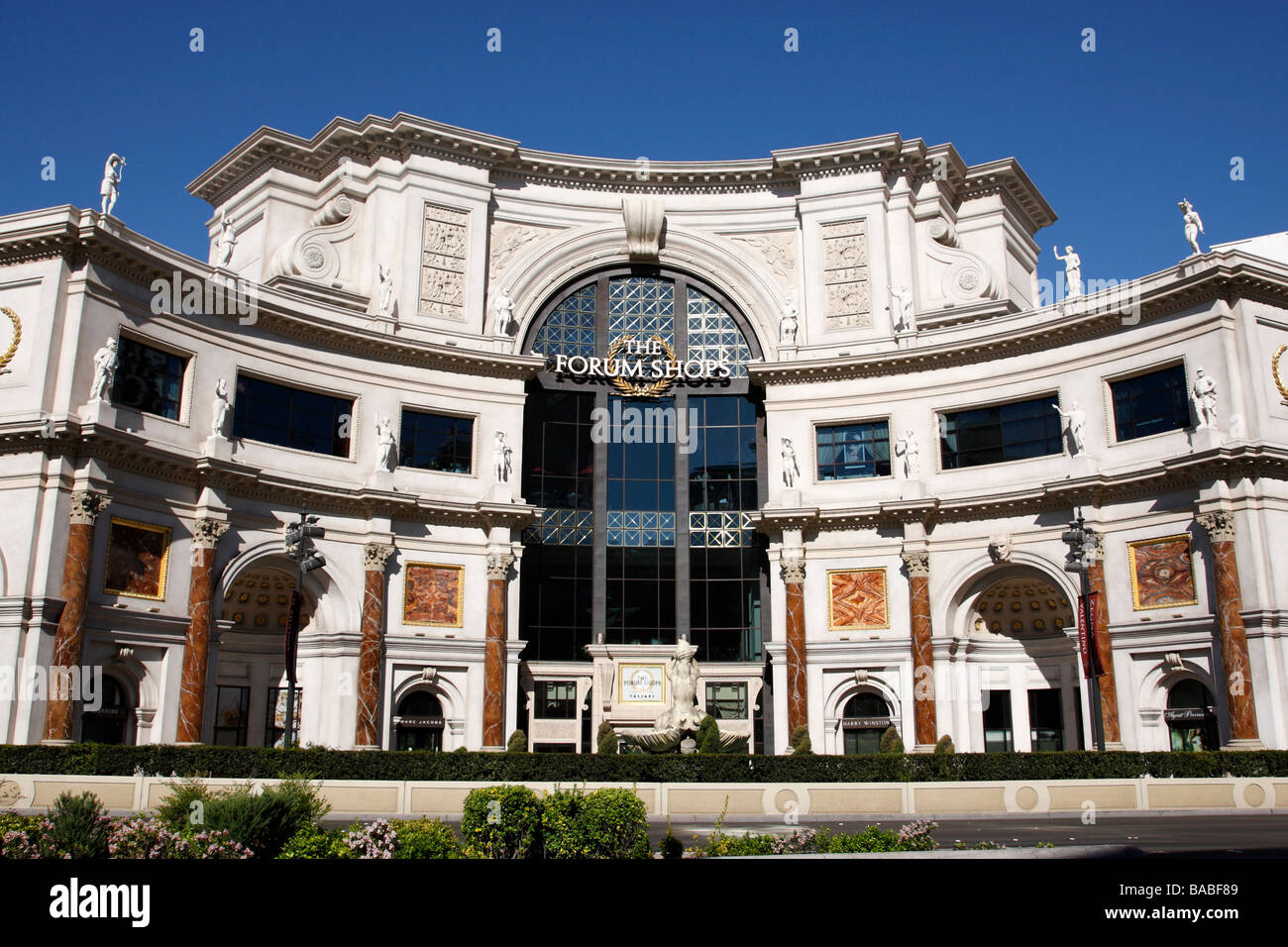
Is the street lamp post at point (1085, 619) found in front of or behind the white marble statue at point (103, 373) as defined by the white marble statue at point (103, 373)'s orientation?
in front

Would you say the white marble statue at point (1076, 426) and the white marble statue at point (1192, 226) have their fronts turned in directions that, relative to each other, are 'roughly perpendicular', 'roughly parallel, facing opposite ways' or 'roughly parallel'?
roughly parallel

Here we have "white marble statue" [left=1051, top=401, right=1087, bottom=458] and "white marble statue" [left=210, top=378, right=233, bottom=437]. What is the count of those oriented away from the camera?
0

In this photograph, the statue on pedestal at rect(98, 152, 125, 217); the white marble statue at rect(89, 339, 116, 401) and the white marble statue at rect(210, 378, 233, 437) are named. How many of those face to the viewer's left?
0

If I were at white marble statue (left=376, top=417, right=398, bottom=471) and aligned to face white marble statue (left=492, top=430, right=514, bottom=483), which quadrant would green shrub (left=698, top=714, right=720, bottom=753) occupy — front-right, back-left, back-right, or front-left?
front-right

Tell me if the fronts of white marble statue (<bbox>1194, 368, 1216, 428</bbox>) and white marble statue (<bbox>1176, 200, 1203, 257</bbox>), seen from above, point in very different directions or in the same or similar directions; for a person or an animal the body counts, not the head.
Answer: same or similar directions

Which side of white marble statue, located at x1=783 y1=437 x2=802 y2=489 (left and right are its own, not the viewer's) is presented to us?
front

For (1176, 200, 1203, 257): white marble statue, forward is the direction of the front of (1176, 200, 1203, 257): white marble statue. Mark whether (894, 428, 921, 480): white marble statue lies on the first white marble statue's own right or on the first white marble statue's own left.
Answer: on the first white marble statue's own right

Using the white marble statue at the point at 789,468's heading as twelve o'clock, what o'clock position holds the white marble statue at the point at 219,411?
the white marble statue at the point at 219,411 is roughly at 2 o'clock from the white marble statue at the point at 789,468.

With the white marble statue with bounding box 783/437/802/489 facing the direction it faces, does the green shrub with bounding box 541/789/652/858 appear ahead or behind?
ahead

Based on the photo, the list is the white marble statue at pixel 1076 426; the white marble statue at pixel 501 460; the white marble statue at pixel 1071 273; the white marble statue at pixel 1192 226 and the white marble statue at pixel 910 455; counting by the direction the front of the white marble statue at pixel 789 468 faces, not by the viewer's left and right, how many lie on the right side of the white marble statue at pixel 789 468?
1
